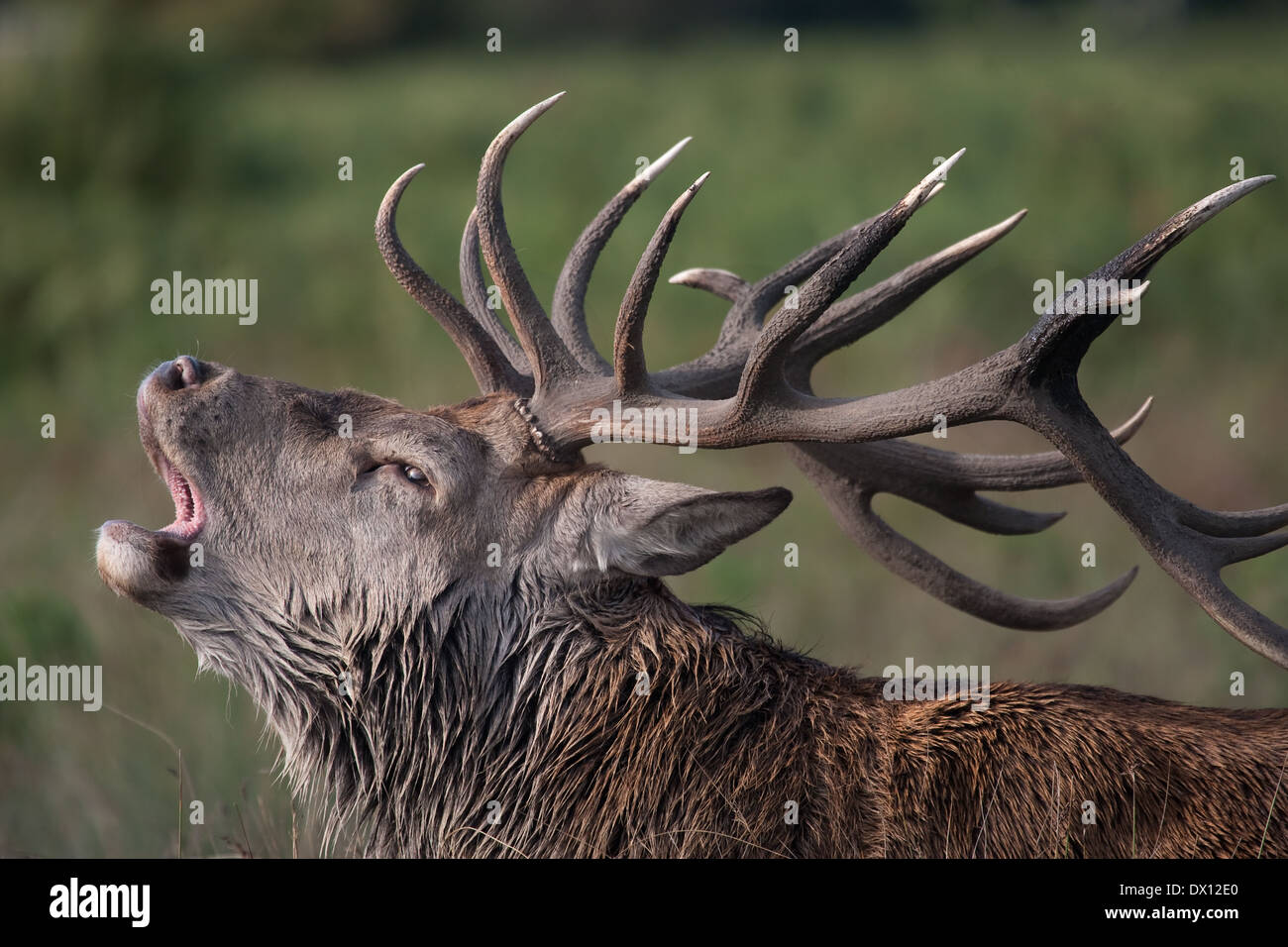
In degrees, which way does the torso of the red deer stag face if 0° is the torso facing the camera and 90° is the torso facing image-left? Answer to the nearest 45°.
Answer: approximately 90°
